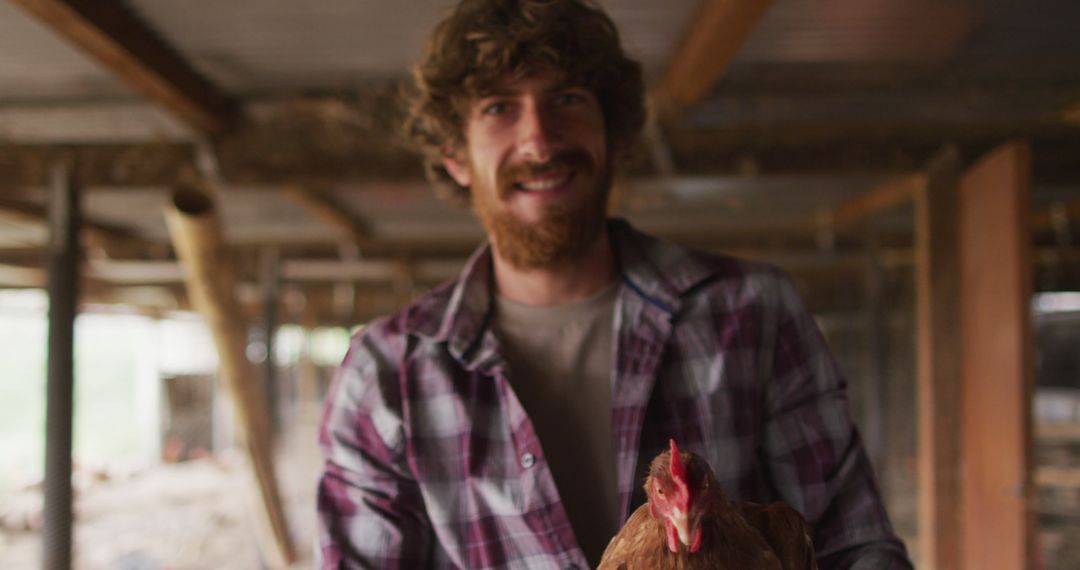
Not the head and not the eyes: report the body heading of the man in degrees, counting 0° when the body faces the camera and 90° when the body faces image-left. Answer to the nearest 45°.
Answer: approximately 0°

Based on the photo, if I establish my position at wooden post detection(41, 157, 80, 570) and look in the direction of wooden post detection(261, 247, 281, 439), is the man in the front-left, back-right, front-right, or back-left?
back-right

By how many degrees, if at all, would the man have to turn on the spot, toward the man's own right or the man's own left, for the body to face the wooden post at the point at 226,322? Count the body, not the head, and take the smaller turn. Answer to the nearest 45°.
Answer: approximately 135° to the man's own right

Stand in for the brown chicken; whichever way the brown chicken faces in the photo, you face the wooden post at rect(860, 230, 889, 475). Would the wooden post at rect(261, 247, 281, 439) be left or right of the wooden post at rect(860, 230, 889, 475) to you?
left

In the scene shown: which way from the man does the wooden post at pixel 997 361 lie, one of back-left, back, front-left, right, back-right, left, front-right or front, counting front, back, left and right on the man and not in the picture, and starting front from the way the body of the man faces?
back-left

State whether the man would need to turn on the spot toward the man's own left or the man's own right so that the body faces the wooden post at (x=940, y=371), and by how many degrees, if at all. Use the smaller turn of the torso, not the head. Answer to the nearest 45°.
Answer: approximately 135° to the man's own left
